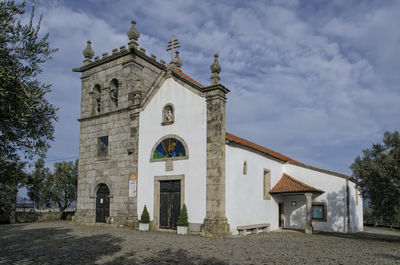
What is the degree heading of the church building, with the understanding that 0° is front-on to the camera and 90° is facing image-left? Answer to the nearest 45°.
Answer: approximately 45°

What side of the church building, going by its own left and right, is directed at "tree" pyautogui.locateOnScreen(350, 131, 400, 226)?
back

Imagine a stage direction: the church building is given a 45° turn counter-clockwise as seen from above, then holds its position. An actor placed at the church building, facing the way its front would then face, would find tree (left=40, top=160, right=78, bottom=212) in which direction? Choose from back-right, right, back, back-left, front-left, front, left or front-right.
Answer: back-right

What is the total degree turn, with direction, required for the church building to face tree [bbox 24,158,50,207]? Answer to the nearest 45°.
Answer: approximately 90° to its right

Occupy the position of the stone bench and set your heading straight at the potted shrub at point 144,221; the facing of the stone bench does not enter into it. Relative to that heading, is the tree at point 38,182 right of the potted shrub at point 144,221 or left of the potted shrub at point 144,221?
right

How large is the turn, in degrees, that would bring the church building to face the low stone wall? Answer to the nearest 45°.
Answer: approximately 90° to its right
